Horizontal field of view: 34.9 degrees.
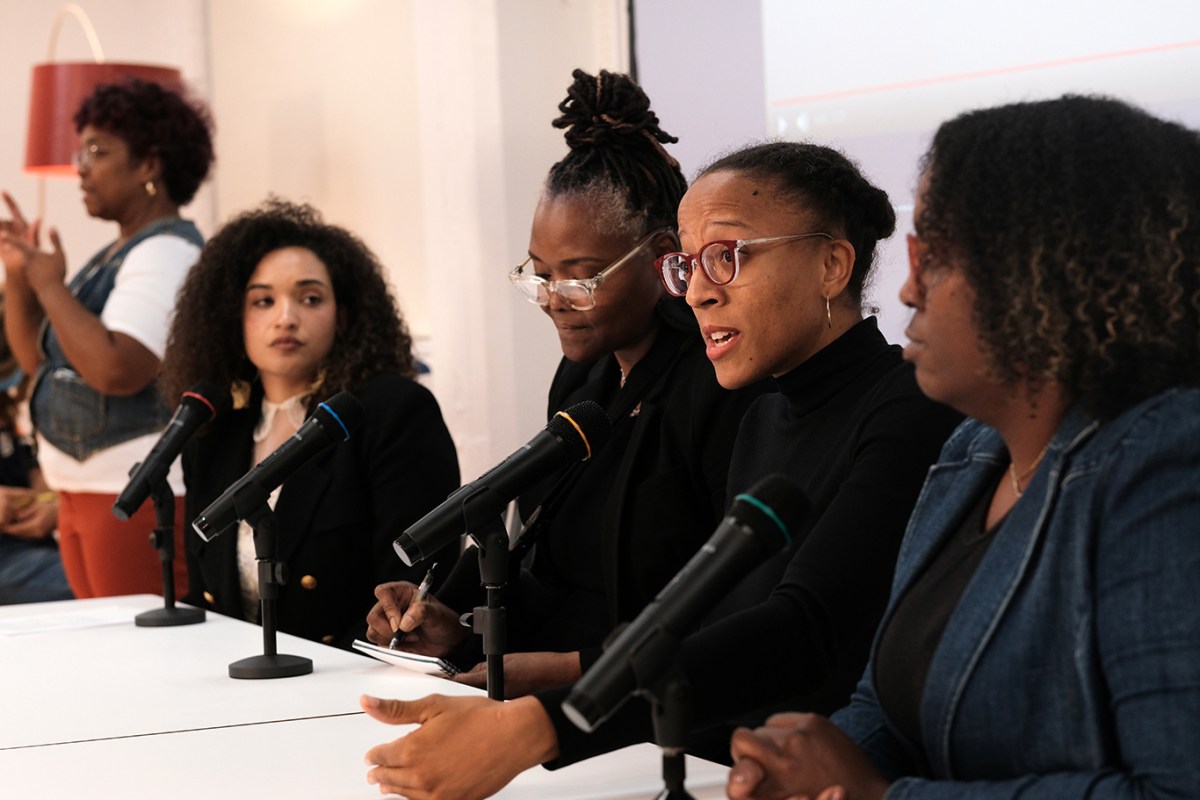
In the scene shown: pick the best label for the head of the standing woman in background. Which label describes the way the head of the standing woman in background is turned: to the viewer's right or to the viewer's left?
to the viewer's left

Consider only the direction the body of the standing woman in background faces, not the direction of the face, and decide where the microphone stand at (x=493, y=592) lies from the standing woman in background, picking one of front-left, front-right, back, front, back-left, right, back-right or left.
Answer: left

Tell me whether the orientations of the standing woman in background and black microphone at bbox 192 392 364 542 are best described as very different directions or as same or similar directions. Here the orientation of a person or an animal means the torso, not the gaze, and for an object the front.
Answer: very different directions

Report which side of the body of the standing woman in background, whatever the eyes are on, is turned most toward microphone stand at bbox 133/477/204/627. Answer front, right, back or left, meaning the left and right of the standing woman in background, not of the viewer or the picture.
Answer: left

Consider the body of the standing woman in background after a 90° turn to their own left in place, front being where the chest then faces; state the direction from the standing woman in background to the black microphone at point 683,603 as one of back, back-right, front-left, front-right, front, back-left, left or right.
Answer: front

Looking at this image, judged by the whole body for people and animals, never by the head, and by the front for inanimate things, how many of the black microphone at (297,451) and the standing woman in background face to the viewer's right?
1

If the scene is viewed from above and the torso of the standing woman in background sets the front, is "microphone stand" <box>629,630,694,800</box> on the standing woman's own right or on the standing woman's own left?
on the standing woman's own left

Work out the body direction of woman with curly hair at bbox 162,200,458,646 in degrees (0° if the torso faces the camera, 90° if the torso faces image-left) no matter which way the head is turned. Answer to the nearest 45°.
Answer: approximately 45°

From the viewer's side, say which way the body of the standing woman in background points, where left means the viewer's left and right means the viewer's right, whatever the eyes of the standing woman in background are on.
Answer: facing to the left of the viewer

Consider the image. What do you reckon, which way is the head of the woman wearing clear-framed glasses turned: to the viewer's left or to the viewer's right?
to the viewer's left

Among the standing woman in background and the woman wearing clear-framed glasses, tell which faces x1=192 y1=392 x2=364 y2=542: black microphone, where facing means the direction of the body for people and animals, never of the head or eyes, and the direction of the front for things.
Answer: the woman wearing clear-framed glasses

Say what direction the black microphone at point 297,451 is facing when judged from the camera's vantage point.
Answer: facing to the right of the viewer
